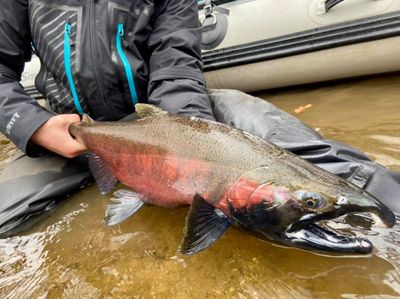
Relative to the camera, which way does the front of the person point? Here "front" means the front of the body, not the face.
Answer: toward the camera

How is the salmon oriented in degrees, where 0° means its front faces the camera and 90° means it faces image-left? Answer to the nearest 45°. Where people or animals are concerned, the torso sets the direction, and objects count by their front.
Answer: approximately 315°
